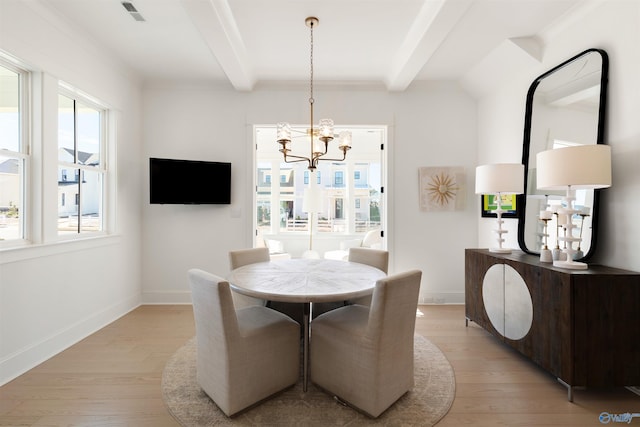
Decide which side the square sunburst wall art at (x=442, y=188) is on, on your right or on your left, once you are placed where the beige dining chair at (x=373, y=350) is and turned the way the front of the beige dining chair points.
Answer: on your right

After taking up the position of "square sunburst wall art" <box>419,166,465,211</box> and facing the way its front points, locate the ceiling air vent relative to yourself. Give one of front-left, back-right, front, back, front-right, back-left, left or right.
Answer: front-right

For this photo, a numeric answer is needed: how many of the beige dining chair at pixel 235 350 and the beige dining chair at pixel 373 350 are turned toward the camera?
0

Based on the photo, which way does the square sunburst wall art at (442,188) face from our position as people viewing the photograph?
facing the viewer

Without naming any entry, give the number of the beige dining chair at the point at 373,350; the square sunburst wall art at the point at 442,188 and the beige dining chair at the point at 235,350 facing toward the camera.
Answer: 1

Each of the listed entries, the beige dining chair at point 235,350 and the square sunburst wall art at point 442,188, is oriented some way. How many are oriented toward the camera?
1

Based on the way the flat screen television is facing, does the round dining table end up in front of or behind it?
in front

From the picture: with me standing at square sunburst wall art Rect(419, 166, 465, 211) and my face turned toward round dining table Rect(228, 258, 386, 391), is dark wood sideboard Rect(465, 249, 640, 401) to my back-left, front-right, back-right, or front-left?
front-left

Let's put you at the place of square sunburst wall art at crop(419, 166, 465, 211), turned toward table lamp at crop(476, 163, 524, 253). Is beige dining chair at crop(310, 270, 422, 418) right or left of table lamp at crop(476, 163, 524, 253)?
right

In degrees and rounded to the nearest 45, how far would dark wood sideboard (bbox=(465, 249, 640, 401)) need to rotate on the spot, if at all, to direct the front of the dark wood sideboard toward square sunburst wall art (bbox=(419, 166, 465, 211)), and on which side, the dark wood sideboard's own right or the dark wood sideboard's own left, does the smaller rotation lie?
approximately 90° to the dark wood sideboard's own right

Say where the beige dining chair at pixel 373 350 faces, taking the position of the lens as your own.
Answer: facing away from the viewer and to the left of the viewer

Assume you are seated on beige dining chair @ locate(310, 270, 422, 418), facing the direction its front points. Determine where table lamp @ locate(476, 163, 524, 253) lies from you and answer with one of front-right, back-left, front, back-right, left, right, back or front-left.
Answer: right

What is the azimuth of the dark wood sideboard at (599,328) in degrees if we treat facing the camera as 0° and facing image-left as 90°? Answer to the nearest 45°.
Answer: approximately 45°
